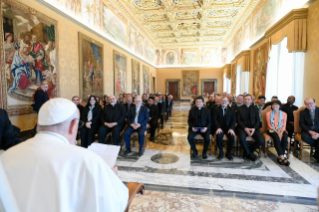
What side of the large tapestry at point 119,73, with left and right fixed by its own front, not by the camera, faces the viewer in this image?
right

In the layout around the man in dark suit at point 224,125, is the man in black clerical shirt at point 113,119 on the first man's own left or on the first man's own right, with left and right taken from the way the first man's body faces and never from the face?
on the first man's own right

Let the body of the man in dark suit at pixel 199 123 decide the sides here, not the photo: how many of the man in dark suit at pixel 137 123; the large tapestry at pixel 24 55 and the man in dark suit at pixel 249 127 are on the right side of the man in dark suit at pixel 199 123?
2

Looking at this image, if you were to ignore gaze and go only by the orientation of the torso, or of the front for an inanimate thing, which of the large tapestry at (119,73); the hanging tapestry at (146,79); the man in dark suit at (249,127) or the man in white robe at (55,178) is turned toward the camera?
the man in dark suit

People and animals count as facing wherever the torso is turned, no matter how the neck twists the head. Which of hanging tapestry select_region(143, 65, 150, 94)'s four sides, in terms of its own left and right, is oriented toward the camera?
right

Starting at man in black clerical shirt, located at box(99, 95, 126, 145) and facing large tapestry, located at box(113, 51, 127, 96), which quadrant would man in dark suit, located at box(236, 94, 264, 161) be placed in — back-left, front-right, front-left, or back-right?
back-right

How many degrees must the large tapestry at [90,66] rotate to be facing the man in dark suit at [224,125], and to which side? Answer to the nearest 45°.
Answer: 0° — it already faces them

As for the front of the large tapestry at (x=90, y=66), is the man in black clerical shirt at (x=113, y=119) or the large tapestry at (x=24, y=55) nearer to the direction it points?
the man in black clerical shirt

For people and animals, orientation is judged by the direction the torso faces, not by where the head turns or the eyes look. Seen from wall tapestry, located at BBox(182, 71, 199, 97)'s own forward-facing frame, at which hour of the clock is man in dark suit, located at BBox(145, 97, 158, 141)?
The man in dark suit is roughly at 12 o'clock from the wall tapestry.

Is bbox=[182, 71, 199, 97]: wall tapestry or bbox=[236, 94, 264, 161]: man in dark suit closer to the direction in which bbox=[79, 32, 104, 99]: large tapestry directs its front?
the man in dark suit

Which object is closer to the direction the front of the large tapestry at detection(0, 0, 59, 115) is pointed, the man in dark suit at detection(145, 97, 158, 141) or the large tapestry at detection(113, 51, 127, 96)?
the man in dark suit
